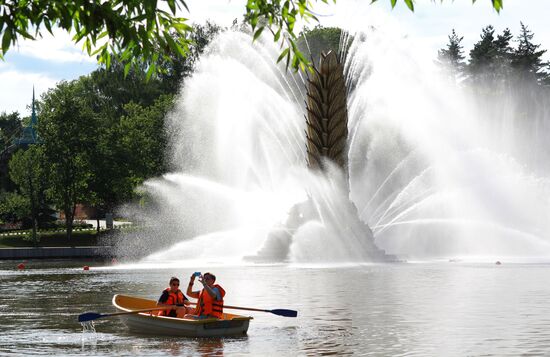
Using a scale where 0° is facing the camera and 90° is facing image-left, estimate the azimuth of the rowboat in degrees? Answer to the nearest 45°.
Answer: approximately 90°
